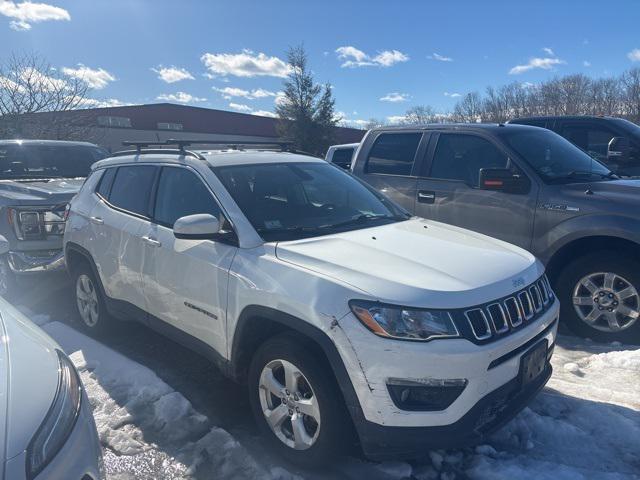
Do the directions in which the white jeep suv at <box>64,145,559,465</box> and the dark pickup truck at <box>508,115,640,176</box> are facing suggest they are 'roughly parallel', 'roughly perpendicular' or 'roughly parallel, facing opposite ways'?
roughly parallel

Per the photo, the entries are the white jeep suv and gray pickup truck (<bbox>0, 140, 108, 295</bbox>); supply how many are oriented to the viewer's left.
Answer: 0

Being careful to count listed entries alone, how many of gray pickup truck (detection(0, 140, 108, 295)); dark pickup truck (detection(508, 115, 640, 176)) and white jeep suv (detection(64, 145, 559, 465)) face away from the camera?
0

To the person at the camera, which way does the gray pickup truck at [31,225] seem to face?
facing the viewer and to the right of the viewer

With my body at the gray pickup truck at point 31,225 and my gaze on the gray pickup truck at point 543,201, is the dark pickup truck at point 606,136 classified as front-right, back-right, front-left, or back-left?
front-left

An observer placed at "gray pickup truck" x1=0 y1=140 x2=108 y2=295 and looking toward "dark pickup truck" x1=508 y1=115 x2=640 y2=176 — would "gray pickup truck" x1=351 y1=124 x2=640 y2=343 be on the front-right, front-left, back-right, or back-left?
front-right

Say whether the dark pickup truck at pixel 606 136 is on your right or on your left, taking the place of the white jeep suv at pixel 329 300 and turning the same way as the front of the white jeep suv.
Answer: on your left

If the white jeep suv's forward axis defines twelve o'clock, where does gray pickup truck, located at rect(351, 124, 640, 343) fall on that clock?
The gray pickup truck is roughly at 9 o'clock from the white jeep suv.

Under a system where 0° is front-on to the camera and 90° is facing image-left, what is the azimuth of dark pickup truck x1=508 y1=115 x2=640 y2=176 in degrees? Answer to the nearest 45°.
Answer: approximately 270°

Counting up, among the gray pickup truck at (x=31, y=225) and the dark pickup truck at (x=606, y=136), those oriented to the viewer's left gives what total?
0

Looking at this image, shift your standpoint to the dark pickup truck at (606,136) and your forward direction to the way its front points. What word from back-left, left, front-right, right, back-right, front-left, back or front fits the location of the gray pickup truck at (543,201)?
right

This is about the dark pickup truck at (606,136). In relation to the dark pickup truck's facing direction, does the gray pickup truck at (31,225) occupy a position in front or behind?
behind
